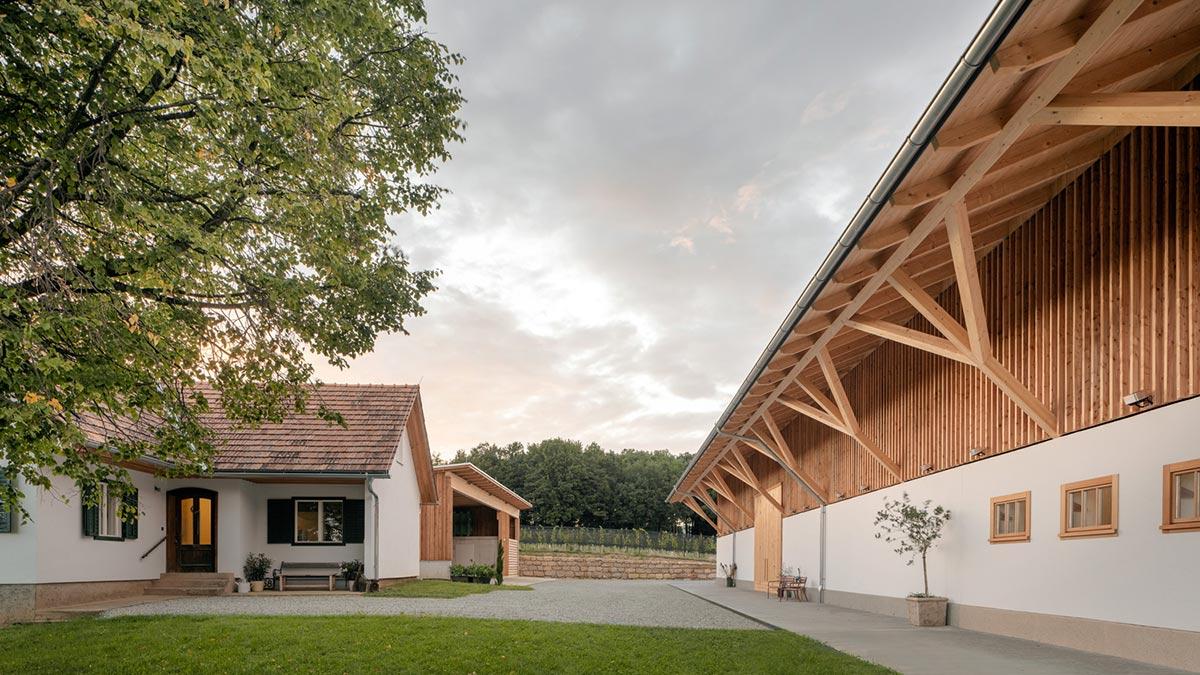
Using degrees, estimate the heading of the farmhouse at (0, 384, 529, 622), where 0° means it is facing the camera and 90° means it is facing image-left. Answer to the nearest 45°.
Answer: approximately 0°
